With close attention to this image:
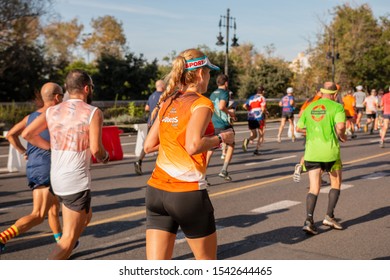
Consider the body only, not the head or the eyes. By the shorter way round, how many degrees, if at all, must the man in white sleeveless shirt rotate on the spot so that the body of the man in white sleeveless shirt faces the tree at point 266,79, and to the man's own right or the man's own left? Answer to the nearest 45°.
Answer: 0° — they already face it

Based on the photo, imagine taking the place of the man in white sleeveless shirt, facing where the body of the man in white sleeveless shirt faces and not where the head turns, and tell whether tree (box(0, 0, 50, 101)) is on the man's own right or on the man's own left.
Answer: on the man's own left

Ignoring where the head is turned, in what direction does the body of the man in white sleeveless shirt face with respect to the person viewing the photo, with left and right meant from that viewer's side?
facing away from the viewer and to the right of the viewer

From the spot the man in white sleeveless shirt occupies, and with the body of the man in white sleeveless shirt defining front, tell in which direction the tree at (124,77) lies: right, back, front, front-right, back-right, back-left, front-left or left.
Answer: front-left
